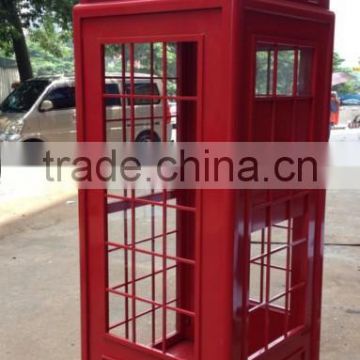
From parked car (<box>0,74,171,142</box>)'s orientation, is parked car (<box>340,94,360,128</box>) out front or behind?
behind

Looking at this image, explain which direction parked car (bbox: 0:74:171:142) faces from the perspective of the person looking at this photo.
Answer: facing the viewer and to the left of the viewer

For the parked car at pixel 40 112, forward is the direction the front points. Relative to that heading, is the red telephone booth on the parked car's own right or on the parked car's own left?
on the parked car's own left
